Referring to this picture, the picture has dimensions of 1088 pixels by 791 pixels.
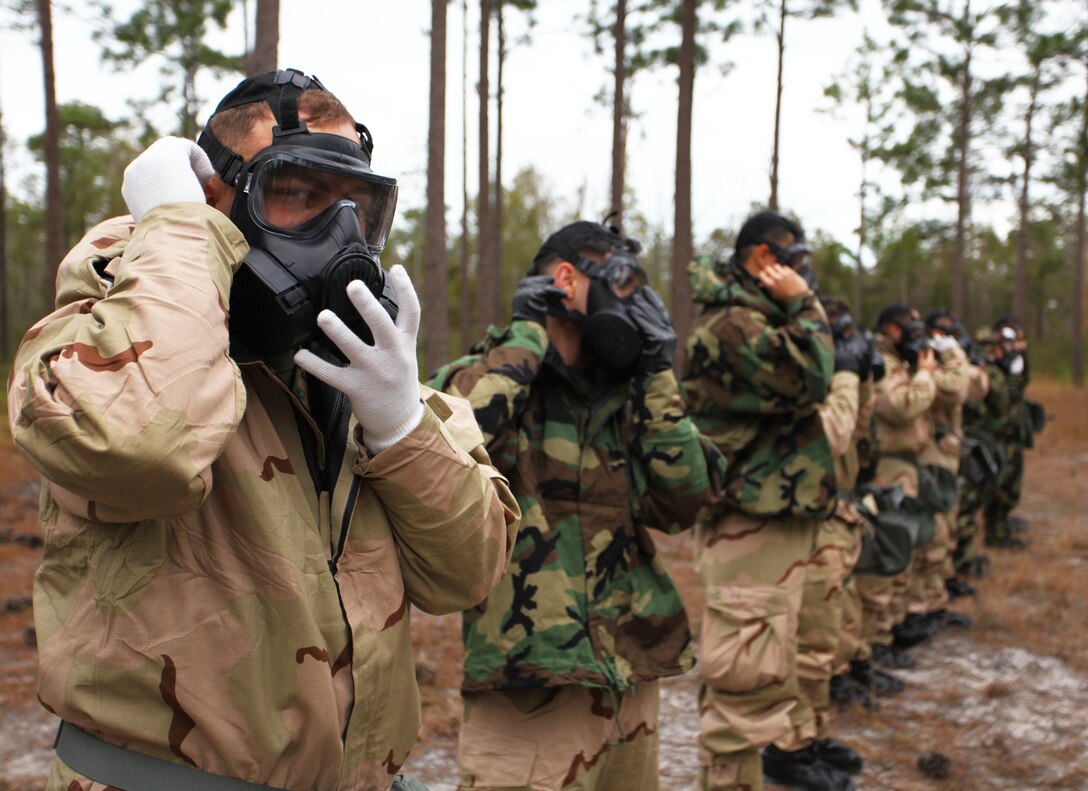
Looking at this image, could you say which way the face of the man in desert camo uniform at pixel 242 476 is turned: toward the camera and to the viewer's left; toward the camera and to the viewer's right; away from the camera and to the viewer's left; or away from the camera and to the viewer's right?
toward the camera and to the viewer's right

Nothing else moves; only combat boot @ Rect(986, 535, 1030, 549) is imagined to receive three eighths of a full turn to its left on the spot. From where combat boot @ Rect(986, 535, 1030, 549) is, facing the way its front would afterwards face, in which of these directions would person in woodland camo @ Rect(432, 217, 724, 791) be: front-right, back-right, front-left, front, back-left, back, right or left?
back-left

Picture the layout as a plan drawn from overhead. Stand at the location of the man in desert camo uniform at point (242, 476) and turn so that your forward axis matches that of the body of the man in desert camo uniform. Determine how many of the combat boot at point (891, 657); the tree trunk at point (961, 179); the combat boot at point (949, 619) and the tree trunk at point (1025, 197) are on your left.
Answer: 4

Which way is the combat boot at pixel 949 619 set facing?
to the viewer's right

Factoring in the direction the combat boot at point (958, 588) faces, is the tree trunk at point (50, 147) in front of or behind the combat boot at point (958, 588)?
behind

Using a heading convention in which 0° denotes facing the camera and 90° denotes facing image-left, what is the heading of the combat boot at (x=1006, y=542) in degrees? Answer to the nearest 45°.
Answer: approximately 270°

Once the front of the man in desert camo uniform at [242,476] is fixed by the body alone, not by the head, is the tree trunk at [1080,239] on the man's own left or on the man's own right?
on the man's own left
